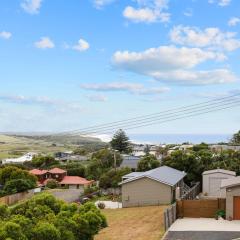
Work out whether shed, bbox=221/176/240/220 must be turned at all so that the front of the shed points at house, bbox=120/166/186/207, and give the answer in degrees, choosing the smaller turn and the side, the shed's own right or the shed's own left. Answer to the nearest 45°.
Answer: approximately 135° to the shed's own right

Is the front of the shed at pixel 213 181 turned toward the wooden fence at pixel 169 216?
yes

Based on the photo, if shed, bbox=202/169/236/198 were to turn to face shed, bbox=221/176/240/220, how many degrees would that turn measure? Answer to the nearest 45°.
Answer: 0° — it already faces it

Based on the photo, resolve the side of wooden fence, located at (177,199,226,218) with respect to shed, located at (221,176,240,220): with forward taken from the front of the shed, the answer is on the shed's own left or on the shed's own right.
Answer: on the shed's own right

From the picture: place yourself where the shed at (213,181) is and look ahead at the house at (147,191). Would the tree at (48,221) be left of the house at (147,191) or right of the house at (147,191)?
left

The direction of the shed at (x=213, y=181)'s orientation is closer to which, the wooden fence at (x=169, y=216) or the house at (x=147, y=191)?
the wooden fence

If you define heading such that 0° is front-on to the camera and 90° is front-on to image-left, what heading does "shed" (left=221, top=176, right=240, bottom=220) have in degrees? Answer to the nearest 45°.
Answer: approximately 0°

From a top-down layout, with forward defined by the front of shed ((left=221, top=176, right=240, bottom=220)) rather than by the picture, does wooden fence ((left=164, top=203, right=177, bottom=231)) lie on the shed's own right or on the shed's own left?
on the shed's own right

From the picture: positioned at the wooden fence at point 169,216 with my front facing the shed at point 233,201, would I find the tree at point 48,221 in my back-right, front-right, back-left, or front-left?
back-right
